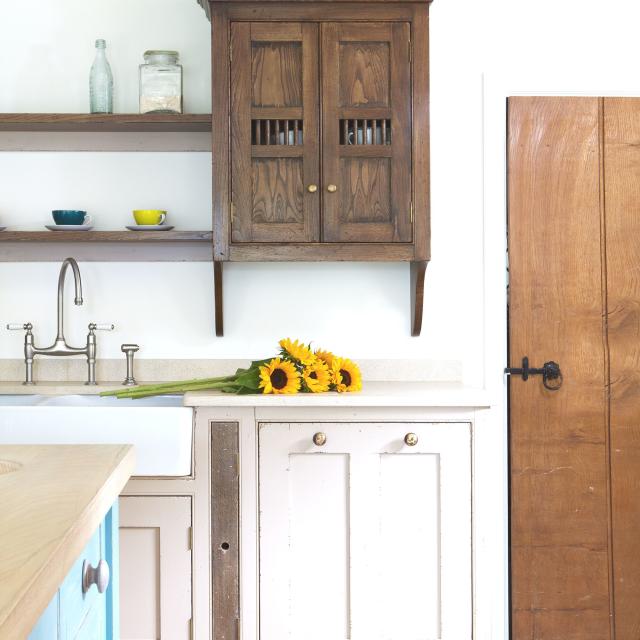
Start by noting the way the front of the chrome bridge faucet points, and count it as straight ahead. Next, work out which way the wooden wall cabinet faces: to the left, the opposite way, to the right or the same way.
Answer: the same way

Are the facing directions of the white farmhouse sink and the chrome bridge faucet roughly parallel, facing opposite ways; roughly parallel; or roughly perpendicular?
roughly parallel

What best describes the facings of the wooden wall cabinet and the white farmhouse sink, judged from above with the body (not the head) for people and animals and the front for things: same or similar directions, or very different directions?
same or similar directions

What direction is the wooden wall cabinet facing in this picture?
toward the camera

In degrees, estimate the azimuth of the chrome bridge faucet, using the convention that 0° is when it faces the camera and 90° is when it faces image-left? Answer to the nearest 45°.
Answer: approximately 0°

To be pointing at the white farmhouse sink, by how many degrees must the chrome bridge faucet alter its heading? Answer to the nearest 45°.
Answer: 0° — it already faces it

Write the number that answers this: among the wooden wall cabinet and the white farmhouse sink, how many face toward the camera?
2

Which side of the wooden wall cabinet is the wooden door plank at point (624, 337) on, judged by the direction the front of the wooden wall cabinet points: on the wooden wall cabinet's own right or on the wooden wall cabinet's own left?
on the wooden wall cabinet's own left

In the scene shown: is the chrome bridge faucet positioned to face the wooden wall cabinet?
no

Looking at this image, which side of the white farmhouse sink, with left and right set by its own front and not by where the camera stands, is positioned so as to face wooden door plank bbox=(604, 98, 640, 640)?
left

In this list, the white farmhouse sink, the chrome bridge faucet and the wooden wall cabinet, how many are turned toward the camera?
3

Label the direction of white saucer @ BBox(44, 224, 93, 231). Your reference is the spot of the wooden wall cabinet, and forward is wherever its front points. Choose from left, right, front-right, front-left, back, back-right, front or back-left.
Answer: right

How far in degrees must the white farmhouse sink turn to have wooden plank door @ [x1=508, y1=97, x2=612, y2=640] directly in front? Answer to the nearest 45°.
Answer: approximately 90° to its left

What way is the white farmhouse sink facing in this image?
toward the camera

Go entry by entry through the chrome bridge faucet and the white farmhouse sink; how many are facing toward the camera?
2

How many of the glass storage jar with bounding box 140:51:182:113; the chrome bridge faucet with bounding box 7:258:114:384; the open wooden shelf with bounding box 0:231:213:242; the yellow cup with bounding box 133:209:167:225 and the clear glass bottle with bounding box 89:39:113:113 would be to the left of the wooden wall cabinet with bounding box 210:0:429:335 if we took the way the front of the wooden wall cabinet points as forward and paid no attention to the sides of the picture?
0
